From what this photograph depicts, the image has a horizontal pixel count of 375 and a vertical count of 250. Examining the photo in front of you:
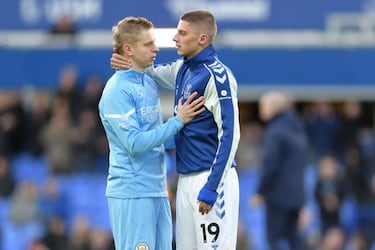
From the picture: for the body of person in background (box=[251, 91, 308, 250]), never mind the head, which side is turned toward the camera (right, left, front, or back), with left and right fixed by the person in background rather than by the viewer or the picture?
left
